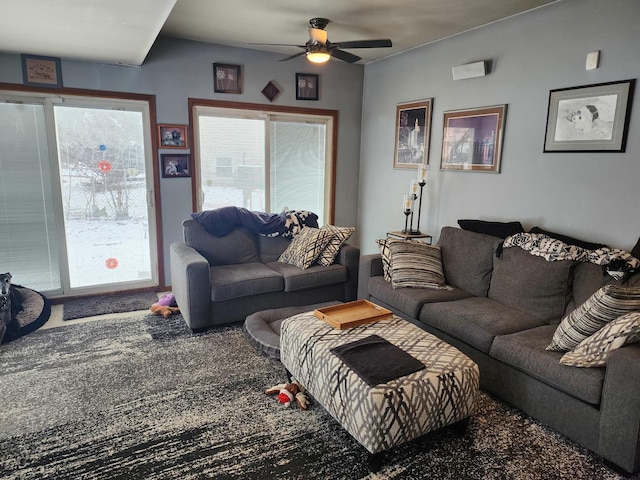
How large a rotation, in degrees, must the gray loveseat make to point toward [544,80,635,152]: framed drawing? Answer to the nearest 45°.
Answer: approximately 45° to its left

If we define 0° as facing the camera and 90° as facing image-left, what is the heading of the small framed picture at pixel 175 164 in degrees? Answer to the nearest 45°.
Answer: approximately 0°

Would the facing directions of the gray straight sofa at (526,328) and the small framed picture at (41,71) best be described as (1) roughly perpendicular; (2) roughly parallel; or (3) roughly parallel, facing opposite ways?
roughly perpendicular

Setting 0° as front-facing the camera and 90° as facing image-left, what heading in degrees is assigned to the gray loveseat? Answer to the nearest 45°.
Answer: approximately 315°

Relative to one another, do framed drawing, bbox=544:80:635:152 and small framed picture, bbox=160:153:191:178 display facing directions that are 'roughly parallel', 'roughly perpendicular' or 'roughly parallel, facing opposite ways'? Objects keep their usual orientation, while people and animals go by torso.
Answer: roughly perpendicular

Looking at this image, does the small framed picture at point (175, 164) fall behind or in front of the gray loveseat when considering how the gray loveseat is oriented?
behind

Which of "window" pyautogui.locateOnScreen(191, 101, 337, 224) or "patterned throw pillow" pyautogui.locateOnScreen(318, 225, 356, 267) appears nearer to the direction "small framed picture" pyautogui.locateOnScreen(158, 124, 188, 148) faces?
the patterned throw pillow

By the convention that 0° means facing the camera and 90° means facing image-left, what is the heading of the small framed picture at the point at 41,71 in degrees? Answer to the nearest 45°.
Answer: approximately 0°

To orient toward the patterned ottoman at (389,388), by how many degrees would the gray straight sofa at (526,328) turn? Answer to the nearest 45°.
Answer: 0° — it already faces it
